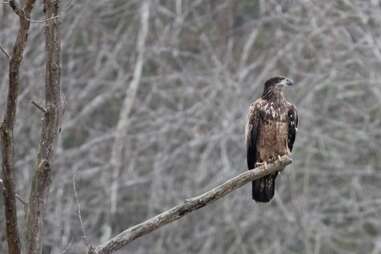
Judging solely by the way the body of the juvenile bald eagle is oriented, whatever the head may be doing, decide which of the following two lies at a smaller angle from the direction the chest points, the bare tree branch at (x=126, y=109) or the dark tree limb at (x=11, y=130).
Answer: the dark tree limb

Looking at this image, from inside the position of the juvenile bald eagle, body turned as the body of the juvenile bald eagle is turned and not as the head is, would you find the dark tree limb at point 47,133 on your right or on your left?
on your right

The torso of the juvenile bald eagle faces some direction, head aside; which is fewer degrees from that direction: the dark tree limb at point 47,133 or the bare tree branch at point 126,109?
the dark tree limb

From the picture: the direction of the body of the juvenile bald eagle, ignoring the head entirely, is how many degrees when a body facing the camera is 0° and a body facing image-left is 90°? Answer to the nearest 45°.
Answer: approximately 315°

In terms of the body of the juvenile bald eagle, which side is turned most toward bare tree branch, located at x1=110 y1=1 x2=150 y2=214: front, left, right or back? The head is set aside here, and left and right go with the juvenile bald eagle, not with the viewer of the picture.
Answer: back
